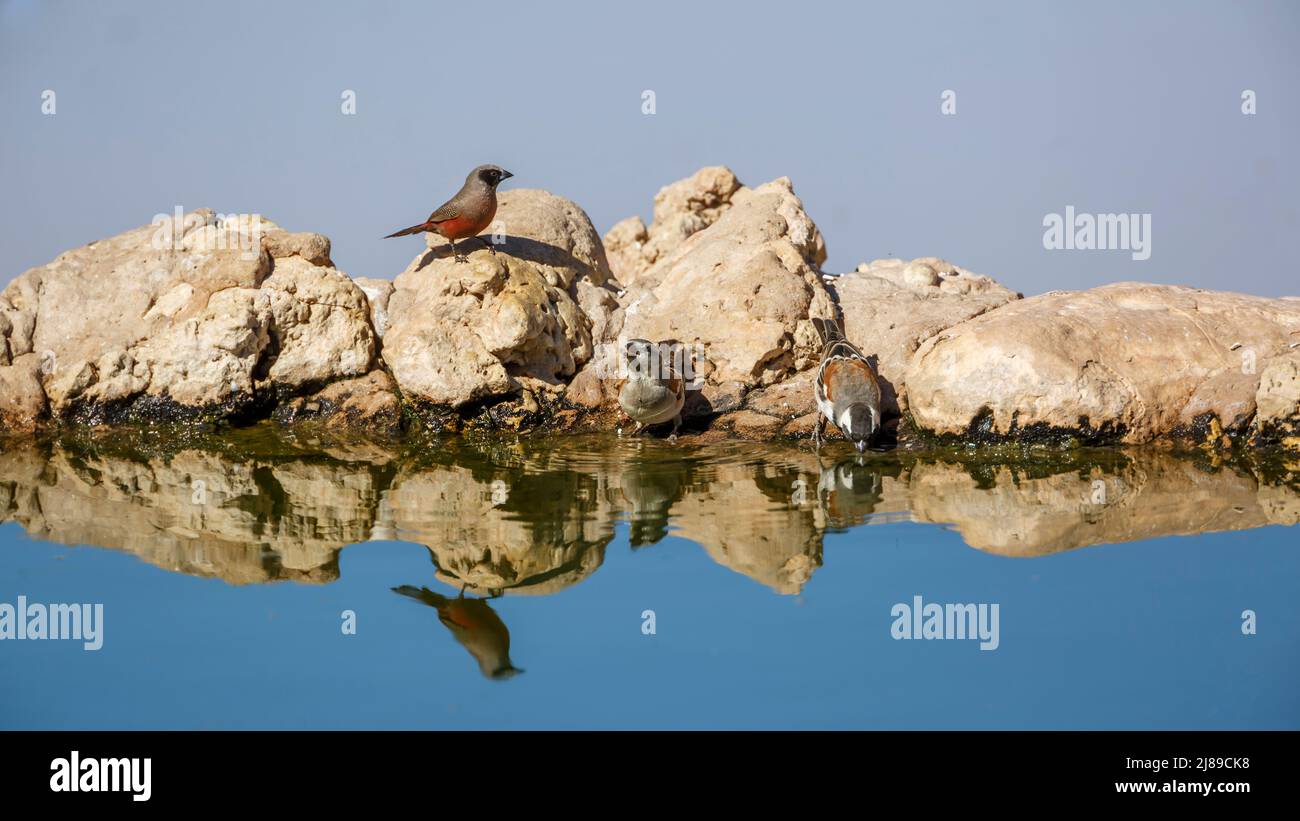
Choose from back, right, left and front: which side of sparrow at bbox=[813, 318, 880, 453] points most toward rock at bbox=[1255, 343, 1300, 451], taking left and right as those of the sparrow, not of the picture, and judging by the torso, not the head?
left

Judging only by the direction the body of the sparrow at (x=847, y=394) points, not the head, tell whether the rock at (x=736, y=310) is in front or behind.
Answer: behind

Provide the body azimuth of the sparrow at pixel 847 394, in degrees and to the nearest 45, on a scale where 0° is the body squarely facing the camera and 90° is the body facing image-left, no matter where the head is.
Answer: approximately 0°

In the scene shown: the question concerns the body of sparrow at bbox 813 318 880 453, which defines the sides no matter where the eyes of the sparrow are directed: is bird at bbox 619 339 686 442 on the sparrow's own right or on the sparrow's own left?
on the sparrow's own right

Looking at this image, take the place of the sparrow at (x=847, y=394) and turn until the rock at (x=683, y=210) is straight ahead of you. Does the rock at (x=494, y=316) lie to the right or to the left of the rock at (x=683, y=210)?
left

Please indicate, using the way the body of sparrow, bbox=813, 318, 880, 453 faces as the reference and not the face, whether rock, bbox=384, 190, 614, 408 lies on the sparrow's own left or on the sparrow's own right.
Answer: on the sparrow's own right

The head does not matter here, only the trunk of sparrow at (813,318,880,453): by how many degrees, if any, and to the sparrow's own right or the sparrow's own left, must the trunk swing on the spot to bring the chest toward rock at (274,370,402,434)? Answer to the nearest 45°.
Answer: approximately 90° to the sparrow's own right

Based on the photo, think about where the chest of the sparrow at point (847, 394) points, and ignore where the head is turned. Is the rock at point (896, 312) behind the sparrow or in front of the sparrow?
behind

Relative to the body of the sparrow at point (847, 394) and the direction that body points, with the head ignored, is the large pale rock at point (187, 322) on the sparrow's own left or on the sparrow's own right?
on the sparrow's own right

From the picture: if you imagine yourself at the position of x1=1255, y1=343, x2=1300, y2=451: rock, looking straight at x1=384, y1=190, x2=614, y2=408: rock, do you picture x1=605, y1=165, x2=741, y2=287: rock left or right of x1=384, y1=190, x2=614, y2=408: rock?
right

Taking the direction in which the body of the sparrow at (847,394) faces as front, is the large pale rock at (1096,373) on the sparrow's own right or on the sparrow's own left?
on the sparrow's own left
